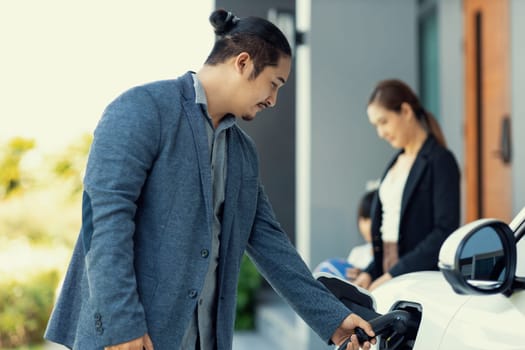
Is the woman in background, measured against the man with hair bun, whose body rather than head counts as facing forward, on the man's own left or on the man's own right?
on the man's own left

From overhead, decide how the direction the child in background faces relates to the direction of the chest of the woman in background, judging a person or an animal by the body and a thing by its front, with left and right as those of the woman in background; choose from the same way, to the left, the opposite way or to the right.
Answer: the same way

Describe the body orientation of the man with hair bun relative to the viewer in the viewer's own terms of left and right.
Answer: facing the viewer and to the right of the viewer

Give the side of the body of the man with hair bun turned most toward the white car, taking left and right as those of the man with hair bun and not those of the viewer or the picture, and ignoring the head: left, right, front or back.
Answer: front

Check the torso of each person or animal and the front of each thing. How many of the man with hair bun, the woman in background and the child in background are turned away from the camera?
0

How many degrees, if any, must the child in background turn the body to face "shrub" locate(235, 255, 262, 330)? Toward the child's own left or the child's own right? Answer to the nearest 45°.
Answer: approximately 135° to the child's own right

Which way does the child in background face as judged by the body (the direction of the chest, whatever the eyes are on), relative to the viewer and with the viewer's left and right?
facing the viewer and to the left of the viewer

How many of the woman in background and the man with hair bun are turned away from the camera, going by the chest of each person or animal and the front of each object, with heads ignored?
0

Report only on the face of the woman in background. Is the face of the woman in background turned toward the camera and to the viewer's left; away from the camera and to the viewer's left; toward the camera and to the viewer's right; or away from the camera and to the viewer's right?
toward the camera and to the viewer's left

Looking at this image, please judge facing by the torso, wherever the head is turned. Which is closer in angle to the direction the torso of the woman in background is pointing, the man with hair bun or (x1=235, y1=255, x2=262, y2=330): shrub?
the man with hair bun

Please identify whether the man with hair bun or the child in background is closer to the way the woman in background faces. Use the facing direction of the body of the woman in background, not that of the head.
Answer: the man with hair bun

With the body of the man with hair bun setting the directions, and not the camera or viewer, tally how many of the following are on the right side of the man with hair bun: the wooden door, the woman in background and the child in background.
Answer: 0

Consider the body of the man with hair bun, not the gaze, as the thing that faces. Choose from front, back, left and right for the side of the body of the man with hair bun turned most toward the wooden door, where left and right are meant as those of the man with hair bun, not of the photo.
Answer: left

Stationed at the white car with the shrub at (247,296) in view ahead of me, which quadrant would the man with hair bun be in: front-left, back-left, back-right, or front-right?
front-left
